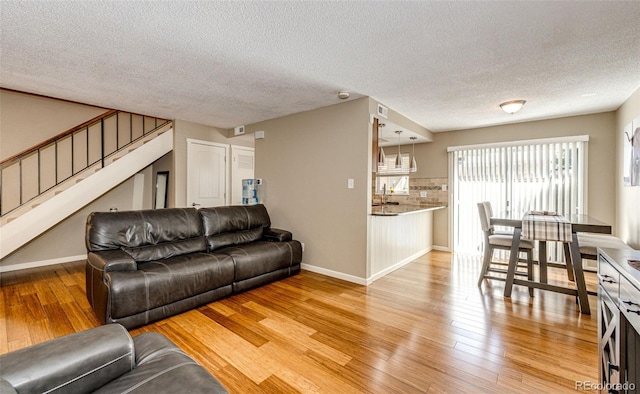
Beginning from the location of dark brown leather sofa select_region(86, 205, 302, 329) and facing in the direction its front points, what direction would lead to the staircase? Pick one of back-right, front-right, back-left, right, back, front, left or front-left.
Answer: back

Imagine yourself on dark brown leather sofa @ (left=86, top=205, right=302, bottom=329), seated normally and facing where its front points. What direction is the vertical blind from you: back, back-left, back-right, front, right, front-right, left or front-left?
front-left

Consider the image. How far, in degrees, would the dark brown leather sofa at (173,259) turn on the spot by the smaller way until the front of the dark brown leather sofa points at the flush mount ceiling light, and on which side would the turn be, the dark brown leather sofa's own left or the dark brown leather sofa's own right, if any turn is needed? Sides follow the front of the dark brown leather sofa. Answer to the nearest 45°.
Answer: approximately 45° to the dark brown leather sofa's own left

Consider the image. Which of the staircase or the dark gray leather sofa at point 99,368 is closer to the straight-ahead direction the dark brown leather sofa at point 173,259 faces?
the dark gray leather sofa

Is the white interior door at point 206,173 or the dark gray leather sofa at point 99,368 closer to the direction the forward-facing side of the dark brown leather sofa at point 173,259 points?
the dark gray leather sofa

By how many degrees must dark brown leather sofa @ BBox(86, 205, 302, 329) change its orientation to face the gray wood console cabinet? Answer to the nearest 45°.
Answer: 0° — it already faces it

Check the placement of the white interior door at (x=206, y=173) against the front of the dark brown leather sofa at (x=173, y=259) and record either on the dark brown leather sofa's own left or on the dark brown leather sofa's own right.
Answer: on the dark brown leather sofa's own left

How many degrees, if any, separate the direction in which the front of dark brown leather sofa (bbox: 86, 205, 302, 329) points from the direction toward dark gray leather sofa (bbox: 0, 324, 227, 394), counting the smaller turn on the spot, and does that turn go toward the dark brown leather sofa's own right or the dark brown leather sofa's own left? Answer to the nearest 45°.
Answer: approximately 45° to the dark brown leather sofa's own right

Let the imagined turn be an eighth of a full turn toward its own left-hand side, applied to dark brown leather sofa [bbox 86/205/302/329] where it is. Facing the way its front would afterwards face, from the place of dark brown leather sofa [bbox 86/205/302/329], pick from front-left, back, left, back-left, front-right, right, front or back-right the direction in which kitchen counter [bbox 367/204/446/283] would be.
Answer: front

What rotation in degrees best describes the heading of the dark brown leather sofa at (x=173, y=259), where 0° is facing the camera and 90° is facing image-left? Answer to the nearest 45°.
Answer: approximately 315°

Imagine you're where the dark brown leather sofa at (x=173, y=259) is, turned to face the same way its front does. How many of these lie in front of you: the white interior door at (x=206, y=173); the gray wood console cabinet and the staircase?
1
